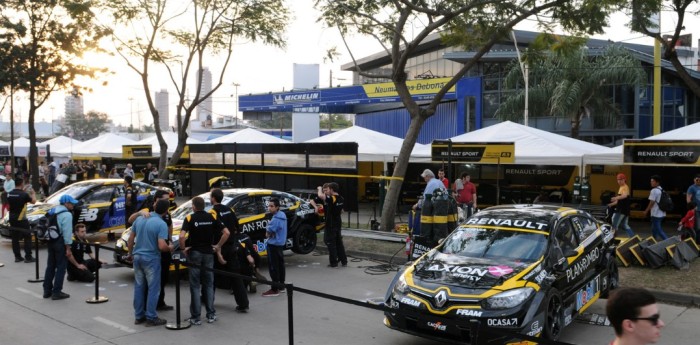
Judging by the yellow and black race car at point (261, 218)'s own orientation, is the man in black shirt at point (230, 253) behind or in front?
in front

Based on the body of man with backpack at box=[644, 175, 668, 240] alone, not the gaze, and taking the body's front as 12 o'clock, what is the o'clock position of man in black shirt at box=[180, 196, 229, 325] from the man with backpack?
The man in black shirt is roughly at 10 o'clock from the man with backpack.

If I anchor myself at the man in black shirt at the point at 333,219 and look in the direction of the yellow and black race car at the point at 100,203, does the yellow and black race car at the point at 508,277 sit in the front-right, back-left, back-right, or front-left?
back-left

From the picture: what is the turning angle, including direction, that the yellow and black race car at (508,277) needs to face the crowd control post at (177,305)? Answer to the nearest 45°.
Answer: approximately 45° to its right

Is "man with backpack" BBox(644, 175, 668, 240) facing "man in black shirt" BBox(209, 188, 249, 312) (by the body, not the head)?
no

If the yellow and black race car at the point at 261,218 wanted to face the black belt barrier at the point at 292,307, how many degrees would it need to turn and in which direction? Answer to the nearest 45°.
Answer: approximately 45° to its left

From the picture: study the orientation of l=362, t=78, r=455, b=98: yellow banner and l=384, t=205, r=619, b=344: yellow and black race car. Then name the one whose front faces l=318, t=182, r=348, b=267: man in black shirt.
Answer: the yellow banner

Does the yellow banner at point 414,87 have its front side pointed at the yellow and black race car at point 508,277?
yes

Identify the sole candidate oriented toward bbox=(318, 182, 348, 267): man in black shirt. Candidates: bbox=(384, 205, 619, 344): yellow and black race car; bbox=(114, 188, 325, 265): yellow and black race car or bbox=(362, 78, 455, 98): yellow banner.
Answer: the yellow banner

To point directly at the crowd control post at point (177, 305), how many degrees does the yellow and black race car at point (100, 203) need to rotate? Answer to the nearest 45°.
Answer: approximately 45° to its left

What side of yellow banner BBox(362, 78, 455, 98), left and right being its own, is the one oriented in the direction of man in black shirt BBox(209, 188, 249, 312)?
front

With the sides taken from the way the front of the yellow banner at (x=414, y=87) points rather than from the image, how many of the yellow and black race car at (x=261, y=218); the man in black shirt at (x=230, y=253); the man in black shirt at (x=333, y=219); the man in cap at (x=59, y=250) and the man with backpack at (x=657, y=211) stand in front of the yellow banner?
5

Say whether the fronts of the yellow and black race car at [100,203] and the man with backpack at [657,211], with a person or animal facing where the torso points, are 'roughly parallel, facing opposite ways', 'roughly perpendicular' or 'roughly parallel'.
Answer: roughly perpendicular

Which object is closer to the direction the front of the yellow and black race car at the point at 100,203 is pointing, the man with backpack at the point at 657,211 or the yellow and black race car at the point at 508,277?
the yellow and black race car

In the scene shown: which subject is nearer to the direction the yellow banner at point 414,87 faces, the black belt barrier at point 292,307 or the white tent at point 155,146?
the black belt barrier

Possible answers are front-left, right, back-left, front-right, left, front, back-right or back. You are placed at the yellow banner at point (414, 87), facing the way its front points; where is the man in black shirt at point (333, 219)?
front

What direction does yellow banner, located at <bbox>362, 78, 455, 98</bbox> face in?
toward the camera
